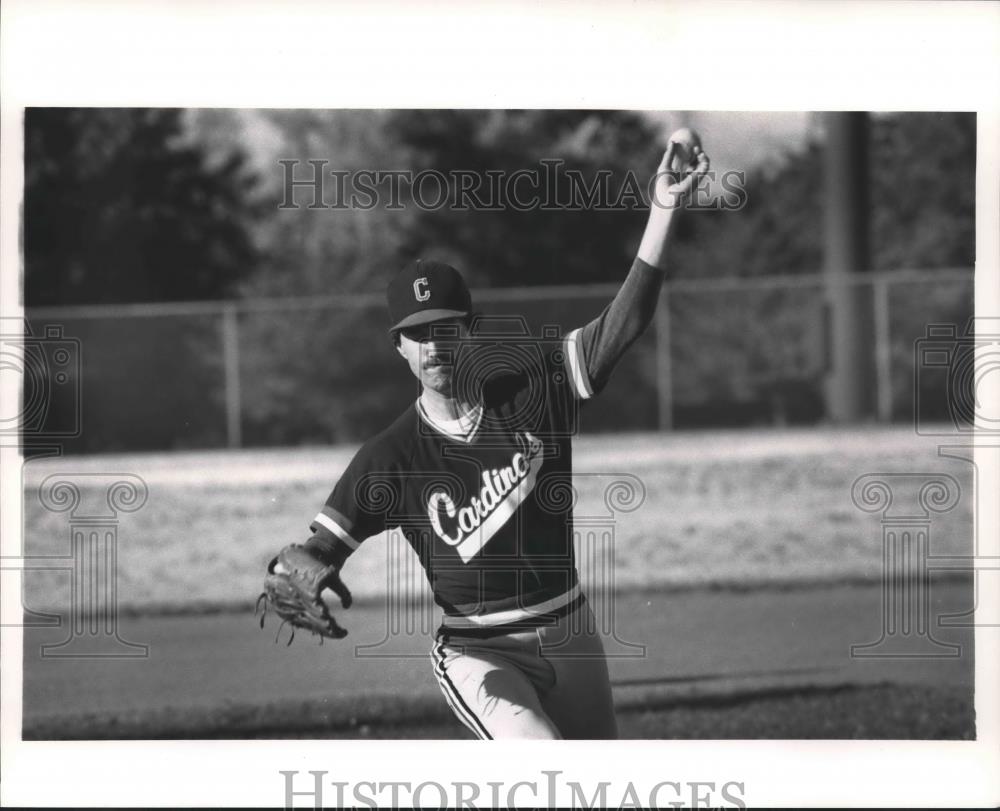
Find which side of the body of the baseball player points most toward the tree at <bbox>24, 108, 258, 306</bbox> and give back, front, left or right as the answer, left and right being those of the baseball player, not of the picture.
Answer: back

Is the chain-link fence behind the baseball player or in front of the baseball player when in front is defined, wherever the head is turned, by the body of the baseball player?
behind

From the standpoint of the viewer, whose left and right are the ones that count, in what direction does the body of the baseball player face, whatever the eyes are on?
facing the viewer
